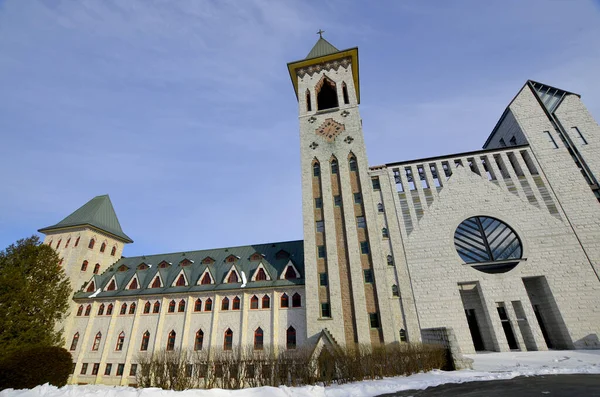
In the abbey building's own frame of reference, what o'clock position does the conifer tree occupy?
The conifer tree is roughly at 3 o'clock from the abbey building.

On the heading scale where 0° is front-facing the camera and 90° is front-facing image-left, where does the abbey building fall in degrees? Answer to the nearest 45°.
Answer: approximately 0°
